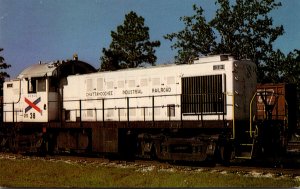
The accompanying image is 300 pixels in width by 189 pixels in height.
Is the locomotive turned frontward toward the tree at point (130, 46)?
no
